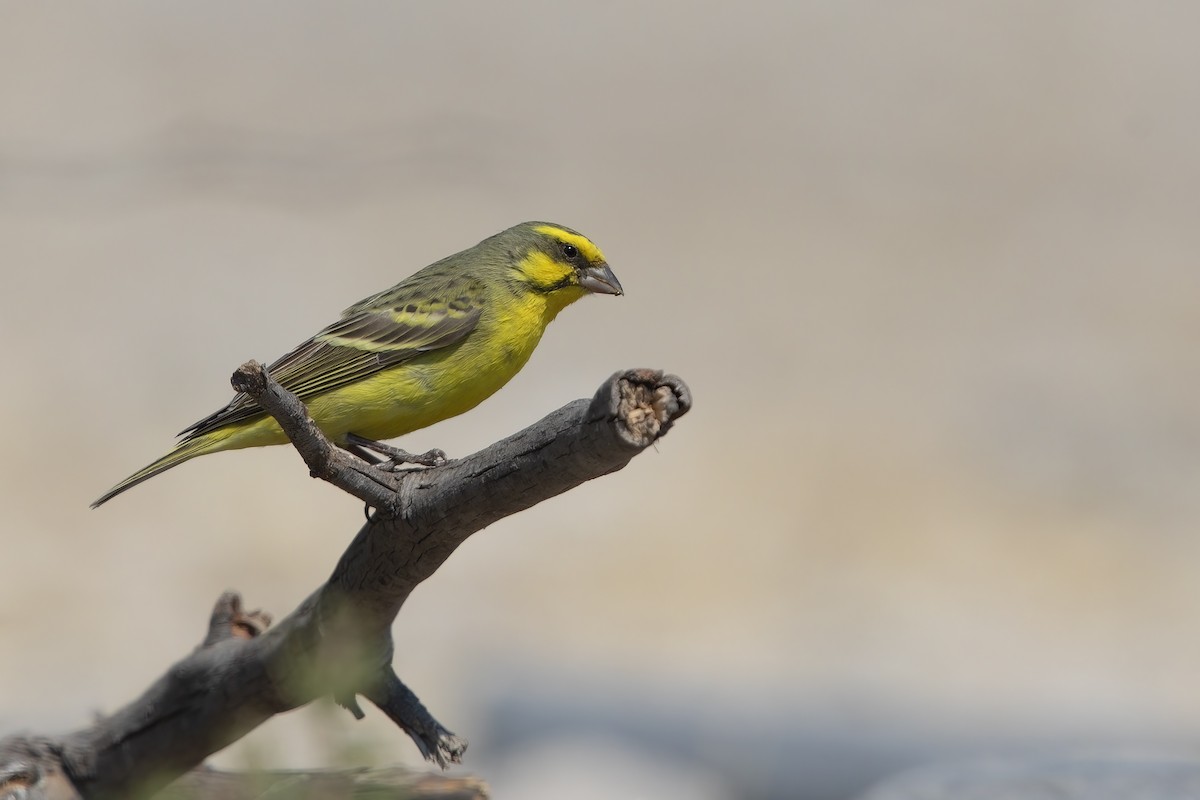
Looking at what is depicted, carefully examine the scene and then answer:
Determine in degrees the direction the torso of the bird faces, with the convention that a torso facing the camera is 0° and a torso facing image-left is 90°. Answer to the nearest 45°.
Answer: approximately 270°
